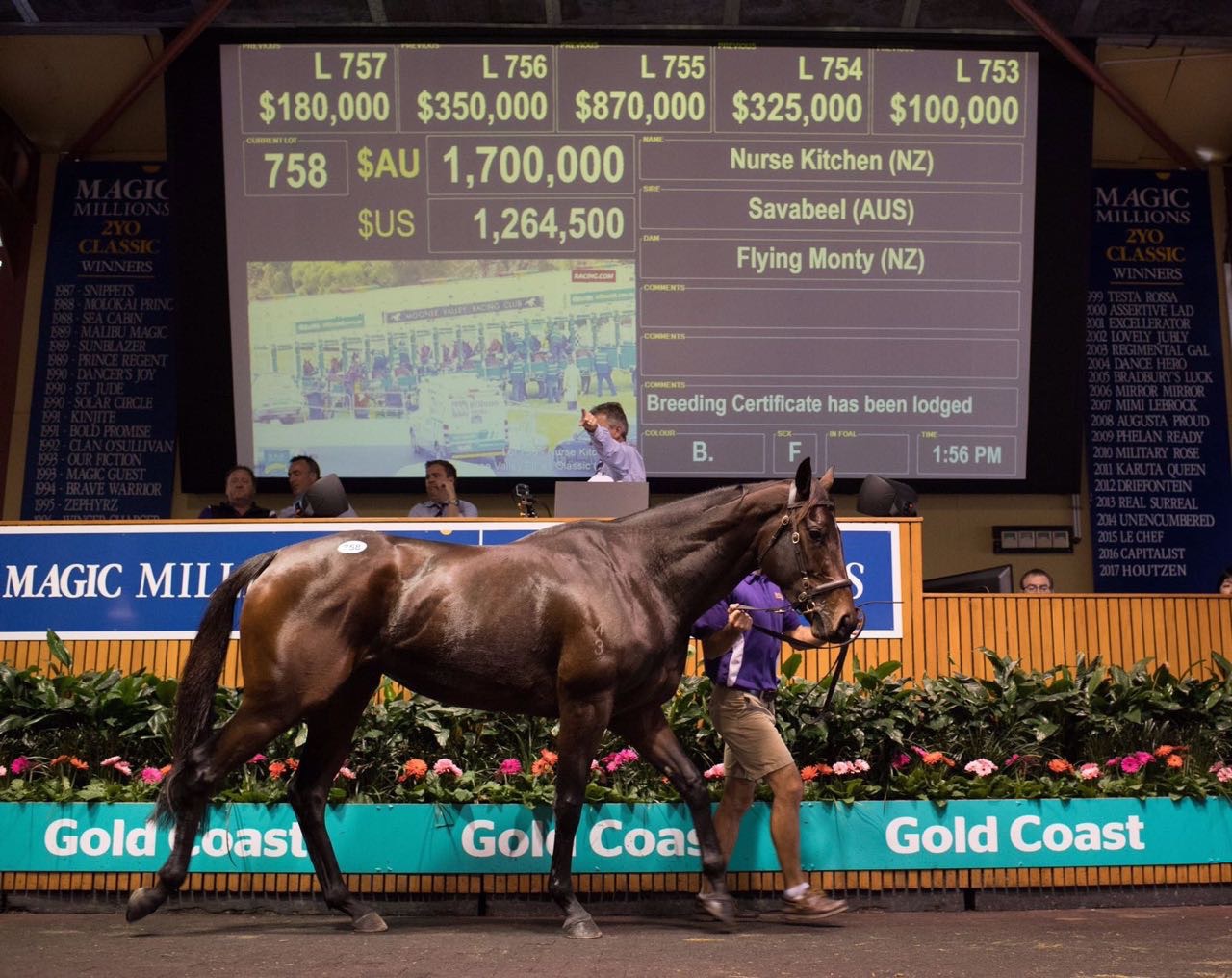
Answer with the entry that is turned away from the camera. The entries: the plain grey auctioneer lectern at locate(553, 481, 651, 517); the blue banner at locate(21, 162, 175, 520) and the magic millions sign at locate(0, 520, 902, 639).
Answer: the plain grey auctioneer lectern

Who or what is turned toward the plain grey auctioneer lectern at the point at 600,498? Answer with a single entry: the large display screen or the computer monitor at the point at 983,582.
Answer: the large display screen

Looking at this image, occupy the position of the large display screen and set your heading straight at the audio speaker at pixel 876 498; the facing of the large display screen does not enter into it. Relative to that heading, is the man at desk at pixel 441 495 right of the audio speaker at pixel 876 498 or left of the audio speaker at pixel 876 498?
right

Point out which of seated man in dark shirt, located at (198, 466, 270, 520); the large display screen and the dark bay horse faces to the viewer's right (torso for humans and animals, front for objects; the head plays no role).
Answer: the dark bay horse

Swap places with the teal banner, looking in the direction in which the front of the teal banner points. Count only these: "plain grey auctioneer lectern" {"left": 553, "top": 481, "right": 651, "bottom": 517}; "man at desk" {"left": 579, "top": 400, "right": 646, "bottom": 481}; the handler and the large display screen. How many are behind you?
3

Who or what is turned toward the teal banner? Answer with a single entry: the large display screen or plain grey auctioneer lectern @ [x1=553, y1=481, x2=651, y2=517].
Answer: the large display screen

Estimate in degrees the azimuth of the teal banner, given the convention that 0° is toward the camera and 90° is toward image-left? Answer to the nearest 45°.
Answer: approximately 0°

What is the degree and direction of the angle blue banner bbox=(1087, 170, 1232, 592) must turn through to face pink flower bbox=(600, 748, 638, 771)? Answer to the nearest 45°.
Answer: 0° — it already faces it

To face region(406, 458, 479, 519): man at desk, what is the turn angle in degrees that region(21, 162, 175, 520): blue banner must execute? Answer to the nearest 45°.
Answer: approximately 45° to its left

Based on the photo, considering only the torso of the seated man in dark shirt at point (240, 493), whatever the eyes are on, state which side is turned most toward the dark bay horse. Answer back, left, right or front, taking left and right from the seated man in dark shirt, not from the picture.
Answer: front

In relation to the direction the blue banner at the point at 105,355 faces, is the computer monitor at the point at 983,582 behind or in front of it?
in front

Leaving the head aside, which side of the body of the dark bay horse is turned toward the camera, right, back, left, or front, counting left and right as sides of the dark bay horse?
right

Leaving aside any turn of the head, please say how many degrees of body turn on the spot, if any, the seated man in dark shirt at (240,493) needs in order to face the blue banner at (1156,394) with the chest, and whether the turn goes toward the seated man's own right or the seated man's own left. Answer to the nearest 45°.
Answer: approximately 90° to the seated man's own left

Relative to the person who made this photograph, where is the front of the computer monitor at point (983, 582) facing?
facing away from the viewer and to the right of the viewer

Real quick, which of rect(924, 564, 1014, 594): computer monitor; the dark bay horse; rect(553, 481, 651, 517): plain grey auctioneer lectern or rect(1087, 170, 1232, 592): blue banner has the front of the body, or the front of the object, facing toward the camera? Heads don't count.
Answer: the blue banner

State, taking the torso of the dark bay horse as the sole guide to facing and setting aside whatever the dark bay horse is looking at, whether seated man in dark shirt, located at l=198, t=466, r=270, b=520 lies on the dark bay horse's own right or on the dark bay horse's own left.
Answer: on the dark bay horse's own left

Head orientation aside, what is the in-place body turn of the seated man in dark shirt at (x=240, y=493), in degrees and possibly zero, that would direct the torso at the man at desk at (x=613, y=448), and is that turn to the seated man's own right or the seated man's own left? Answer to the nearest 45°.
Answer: approximately 45° to the seated man's own left
